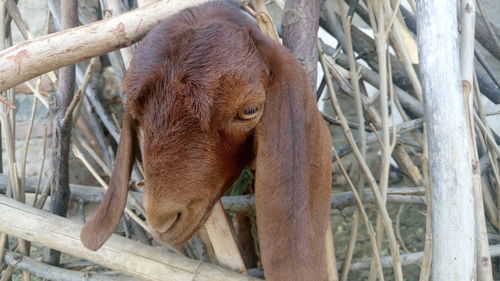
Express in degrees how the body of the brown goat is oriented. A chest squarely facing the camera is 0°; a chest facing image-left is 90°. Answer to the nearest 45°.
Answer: approximately 45°

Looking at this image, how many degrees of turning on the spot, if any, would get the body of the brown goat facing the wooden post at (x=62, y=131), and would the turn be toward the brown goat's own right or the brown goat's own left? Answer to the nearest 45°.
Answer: approximately 90° to the brown goat's own right

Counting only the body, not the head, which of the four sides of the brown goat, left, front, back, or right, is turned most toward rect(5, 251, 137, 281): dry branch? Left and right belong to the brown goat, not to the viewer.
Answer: right
